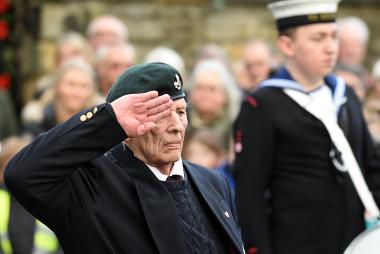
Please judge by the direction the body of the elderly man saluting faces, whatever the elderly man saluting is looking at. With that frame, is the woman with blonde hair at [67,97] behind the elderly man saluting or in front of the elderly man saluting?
behind
